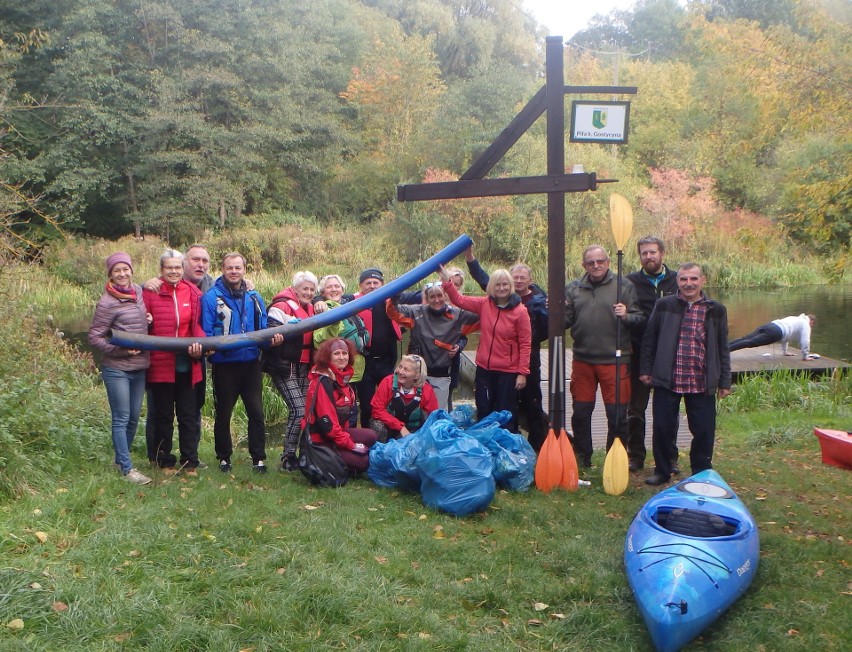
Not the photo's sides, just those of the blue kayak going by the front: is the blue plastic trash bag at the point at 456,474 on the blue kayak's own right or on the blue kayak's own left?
on the blue kayak's own right

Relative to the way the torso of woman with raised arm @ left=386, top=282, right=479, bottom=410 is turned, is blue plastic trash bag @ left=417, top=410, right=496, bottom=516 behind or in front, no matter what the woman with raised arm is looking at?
in front

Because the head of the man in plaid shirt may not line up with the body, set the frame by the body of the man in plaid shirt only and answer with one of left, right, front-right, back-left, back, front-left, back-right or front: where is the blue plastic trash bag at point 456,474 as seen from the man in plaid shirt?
front-right

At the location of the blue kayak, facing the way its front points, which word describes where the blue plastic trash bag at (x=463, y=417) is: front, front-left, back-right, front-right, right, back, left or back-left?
back-right

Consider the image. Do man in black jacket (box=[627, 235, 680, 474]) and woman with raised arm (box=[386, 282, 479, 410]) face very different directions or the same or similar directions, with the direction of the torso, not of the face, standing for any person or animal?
same or similar directions

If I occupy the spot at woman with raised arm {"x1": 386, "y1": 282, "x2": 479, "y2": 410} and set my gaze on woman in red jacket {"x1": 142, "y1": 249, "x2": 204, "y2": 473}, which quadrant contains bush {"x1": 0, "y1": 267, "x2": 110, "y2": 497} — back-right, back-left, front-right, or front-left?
front-right

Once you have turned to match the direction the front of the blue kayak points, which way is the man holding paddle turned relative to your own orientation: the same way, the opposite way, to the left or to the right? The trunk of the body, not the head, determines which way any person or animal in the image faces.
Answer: the same way

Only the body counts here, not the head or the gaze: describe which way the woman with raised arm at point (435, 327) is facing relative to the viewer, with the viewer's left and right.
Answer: facing the viewer

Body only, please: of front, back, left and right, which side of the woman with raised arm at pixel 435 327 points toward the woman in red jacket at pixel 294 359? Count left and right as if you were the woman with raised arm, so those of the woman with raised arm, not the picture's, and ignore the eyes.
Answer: right

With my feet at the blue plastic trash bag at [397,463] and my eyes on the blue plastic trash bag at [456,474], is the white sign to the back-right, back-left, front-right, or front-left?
front-left

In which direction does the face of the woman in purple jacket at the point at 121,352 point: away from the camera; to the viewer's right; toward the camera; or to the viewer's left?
toward the camera

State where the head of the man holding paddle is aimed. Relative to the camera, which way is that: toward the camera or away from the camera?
toward the camera

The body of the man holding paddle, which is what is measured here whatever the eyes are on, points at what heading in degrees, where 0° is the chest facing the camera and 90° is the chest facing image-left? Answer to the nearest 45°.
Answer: approximately 0°

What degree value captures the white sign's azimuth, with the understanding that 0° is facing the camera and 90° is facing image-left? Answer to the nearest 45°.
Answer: approximately 0°

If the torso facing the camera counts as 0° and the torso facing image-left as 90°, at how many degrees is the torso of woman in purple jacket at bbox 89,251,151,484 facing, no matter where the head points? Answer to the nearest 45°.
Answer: approximately 315°

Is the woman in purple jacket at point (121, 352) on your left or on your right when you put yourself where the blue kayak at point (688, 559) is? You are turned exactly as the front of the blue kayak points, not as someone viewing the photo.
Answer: on your right
